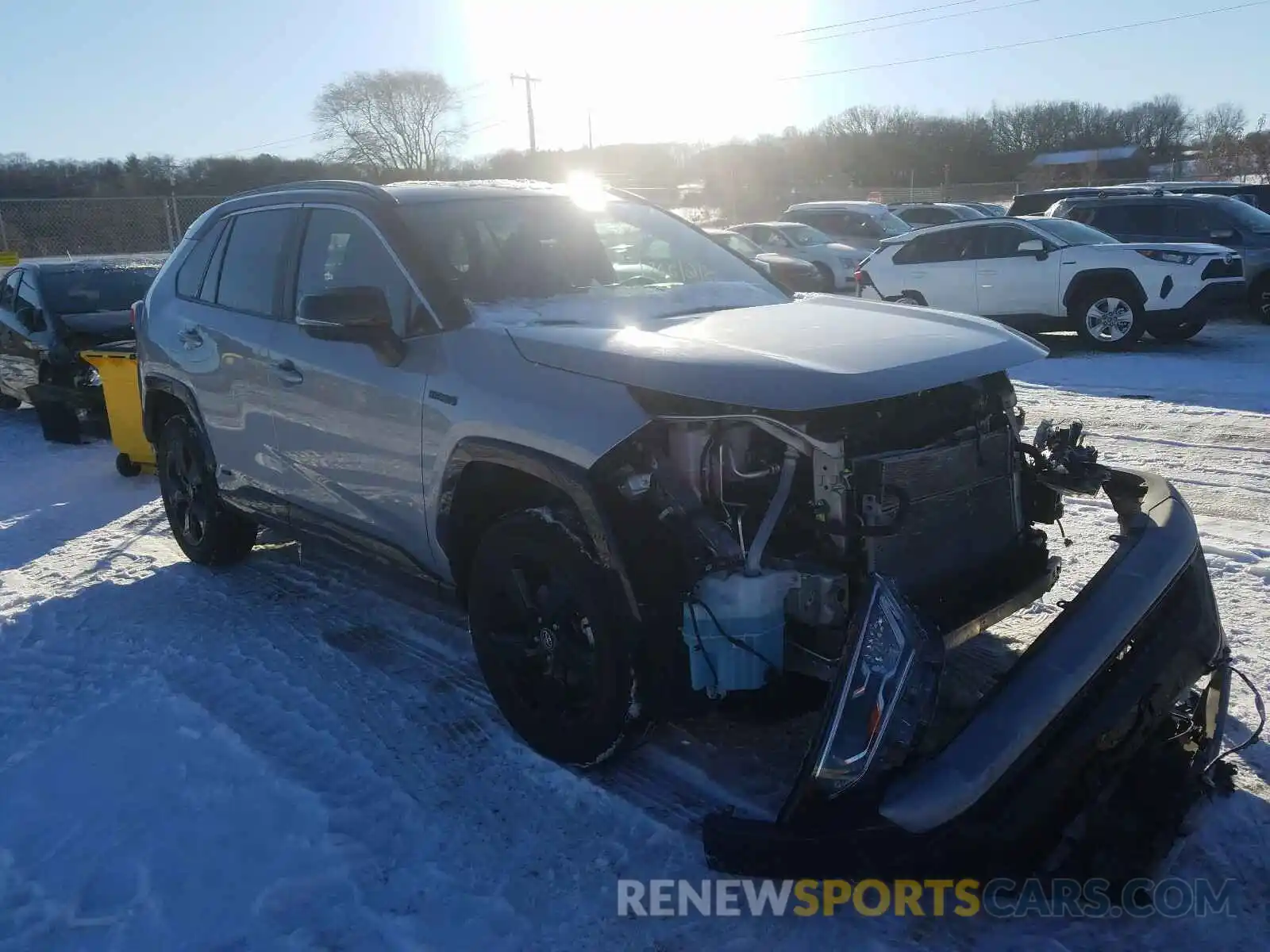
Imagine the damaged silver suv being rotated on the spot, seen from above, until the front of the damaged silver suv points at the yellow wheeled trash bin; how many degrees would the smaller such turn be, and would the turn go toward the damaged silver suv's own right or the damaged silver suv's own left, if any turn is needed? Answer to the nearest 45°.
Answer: approximately 180°

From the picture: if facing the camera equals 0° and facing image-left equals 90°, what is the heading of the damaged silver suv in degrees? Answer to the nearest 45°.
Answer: approximately 315°

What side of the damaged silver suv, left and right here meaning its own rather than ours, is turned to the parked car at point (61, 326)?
back

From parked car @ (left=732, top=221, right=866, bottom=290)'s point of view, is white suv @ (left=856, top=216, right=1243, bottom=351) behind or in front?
in front

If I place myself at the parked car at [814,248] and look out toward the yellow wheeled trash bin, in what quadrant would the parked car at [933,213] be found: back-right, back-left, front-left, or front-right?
back-left

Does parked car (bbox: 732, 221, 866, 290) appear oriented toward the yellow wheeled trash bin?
no

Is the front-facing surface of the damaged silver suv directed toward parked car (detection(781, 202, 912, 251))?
no

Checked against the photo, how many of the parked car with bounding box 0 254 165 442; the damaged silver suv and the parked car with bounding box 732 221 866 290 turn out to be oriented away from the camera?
0

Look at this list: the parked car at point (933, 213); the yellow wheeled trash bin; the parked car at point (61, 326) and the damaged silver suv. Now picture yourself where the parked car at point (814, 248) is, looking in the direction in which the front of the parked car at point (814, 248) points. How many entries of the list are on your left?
1

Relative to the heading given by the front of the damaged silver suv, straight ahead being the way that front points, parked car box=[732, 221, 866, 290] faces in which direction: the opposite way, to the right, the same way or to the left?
the same way

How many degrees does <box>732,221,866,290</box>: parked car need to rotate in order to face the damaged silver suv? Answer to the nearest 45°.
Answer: approximately 45° to its right

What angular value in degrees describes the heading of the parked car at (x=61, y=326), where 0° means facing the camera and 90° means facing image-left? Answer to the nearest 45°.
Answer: approximately 315°

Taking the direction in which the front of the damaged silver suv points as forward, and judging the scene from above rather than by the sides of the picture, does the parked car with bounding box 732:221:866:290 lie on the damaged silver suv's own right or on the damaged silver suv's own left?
on the damaged silver suv's own left

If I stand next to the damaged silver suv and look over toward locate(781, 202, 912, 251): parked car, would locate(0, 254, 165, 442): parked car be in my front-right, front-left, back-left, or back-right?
front-left

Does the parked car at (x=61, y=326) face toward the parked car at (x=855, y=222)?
no

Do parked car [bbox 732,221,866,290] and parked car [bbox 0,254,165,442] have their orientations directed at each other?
no

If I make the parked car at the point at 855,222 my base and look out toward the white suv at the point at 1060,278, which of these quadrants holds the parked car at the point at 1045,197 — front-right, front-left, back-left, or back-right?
front-left
